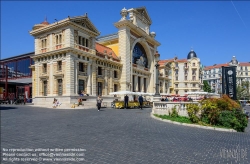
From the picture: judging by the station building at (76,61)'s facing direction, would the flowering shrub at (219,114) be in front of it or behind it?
in front

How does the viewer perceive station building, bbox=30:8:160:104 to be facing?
facing the viewer and to the right of the viewer
